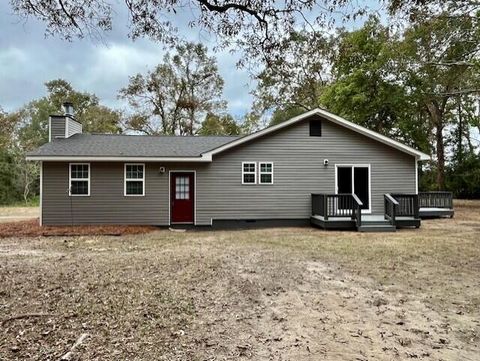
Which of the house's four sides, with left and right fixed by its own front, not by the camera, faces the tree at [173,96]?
back

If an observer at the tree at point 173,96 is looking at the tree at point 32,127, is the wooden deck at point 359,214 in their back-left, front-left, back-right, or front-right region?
back-left

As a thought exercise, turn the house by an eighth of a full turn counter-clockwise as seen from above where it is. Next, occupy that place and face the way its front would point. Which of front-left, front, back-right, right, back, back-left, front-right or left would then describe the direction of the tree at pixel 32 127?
back

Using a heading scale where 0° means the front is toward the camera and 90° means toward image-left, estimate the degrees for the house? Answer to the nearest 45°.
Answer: approximately 0°

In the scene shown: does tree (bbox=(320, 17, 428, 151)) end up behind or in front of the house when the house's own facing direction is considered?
behind

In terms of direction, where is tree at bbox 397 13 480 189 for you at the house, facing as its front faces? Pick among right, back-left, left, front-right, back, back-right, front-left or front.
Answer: left

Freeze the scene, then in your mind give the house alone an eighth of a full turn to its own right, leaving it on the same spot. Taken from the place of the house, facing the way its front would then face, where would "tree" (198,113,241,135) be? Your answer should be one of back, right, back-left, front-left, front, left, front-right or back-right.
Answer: back-right
